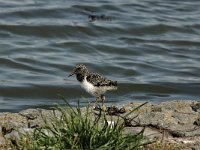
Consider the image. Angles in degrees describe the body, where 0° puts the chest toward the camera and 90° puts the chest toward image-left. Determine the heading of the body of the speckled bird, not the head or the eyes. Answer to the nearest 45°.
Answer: approximately 90°

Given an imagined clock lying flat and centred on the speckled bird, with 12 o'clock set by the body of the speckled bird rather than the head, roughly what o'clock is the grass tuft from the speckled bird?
The grass tuft is roughly at 9 o'clock from the speckled bird.
